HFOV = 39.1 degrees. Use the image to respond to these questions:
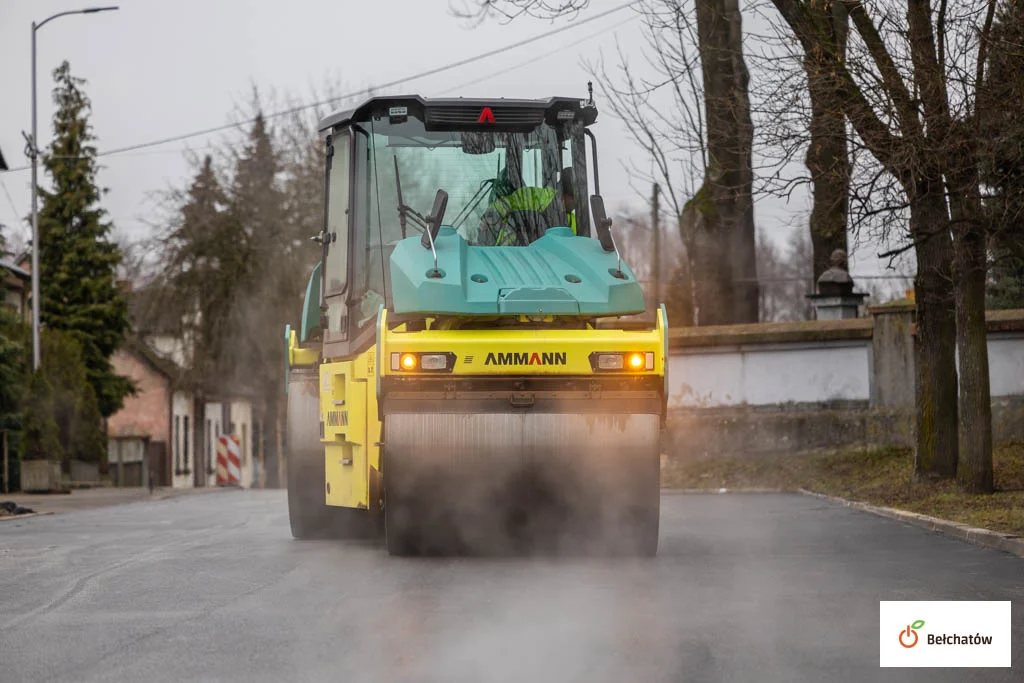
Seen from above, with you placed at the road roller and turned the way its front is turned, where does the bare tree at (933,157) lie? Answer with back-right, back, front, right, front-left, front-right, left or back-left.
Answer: back-left

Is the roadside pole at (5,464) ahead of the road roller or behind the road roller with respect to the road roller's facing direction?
behind

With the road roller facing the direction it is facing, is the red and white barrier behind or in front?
behind

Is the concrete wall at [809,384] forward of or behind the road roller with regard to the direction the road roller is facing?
behind

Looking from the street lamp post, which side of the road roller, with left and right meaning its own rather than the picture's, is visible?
back

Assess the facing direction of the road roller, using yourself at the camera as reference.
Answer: facing the viewer

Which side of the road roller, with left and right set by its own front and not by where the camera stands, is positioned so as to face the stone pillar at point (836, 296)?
back

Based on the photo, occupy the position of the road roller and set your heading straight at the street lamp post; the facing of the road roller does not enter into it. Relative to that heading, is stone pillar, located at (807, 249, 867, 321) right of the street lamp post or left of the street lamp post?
right

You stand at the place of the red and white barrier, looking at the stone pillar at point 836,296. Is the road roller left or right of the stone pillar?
right
